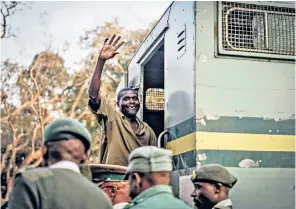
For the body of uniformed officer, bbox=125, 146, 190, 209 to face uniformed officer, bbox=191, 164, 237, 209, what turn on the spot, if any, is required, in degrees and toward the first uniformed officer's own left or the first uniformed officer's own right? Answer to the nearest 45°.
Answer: approximately 90° to the first uniformed officer's own right

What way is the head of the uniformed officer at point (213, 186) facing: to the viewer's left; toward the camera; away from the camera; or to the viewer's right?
to the viewer's left

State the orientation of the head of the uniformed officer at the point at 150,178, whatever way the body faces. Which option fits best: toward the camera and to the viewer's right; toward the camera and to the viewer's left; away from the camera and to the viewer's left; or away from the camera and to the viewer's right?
away from the camera and to the viewer's left

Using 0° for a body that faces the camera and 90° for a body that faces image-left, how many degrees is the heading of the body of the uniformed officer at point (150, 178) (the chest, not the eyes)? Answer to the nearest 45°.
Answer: approximately 135°

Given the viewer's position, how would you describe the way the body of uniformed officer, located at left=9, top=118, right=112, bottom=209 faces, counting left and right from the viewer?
facing away from the viewer

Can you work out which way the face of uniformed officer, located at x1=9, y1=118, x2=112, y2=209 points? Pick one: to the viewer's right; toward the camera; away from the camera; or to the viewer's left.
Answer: away from the camera

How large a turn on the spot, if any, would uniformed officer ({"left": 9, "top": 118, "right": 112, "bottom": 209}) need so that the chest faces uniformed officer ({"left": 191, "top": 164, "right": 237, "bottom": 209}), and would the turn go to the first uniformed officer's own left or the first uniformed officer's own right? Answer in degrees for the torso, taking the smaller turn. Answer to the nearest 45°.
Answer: approximately 45° to the first uniformed officer's own right

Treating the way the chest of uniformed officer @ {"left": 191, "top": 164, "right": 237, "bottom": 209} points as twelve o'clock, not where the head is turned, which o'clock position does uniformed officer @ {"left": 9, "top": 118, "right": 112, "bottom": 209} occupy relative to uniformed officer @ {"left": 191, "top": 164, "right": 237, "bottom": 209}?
uniformed officer @ {"left": 9, "top": 118, "right": 112, "bottom": 209} is roughly at 10 o'clock from uniformed officer @ {"left": 191, "top": 164, "right": 237, "bottom": 209}.
